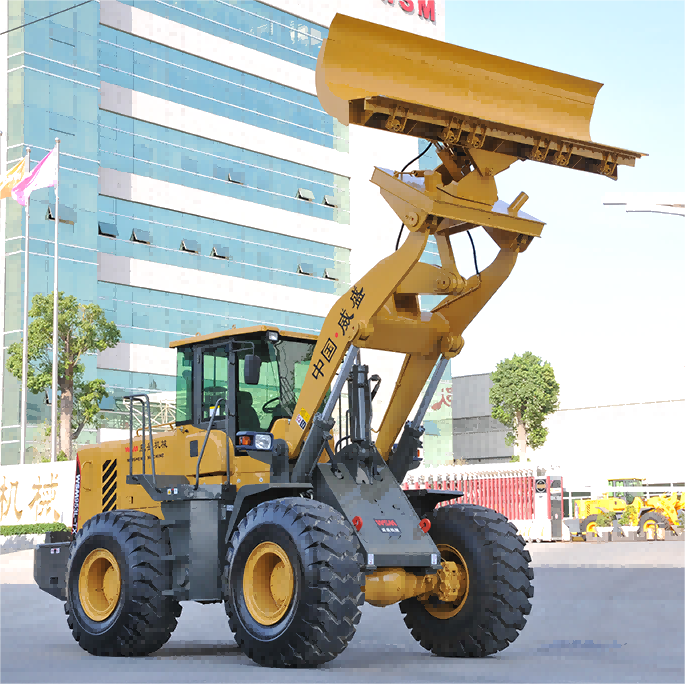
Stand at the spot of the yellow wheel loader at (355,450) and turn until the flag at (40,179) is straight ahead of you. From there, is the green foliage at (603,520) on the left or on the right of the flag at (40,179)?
right

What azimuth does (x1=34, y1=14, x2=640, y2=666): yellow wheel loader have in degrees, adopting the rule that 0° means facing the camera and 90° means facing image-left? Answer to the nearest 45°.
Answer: approximately 315°

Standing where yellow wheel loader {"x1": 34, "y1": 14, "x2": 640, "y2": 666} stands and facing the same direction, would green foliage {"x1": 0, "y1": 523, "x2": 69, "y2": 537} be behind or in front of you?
behind

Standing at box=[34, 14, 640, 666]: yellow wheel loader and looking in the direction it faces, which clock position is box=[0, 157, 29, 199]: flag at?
The flag is roughly at 7 o'clock from the yellow wheel loader.

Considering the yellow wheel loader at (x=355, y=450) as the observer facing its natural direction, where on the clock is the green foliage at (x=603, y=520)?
The green foliage is roughly at 8 o'clock from the yellow wheel loader.

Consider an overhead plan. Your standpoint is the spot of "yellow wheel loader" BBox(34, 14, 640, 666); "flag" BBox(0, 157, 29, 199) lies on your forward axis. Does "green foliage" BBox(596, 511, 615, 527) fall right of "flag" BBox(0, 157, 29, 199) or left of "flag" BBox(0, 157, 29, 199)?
right

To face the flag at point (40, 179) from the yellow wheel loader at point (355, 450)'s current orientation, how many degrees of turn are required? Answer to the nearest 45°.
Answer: approximately 135° to its left

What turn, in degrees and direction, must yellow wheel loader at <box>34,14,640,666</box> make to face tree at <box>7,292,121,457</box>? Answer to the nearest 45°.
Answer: approximately 135° to its left
